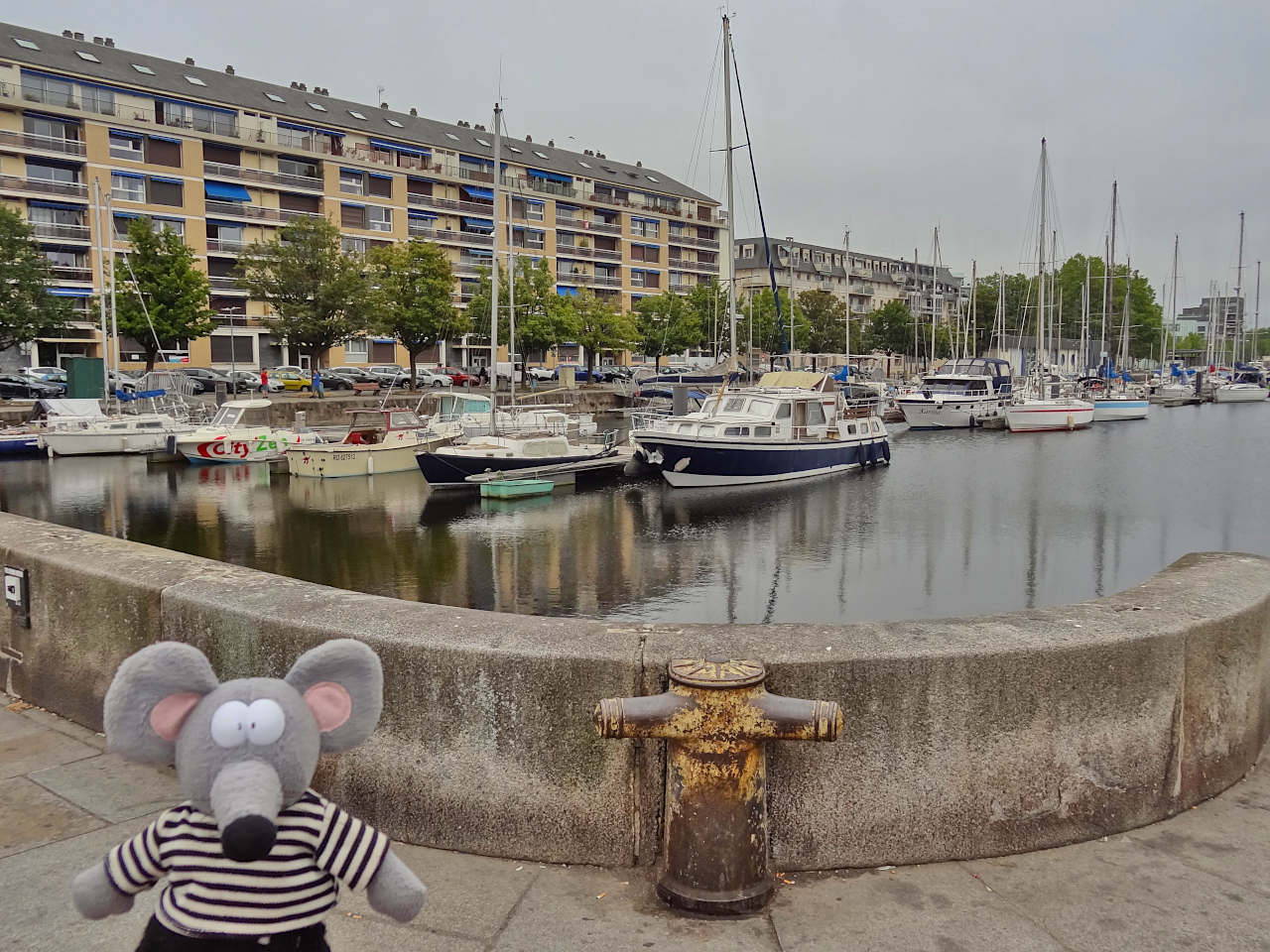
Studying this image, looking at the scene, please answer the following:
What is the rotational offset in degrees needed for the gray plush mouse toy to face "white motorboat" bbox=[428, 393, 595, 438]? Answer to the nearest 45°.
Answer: approximately 180°

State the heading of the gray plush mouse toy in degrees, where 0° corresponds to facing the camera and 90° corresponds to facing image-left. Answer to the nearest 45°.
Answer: approximately 0°

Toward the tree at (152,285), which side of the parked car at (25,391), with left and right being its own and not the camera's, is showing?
left

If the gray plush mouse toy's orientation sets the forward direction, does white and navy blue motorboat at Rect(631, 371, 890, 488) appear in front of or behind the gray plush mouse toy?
behind

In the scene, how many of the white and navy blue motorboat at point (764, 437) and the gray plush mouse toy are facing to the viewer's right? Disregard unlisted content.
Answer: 0

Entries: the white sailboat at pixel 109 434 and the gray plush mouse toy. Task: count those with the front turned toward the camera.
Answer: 1

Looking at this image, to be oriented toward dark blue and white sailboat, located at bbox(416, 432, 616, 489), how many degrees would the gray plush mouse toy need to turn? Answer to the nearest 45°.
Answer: approximately 180°

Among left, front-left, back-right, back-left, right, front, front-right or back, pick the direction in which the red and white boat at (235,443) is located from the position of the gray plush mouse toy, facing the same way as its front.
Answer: back

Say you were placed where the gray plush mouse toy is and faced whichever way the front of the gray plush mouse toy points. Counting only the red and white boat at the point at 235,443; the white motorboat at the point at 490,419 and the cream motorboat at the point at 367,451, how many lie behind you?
3

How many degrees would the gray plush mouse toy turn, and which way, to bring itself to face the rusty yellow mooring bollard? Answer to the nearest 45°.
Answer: approximately 90° to its left

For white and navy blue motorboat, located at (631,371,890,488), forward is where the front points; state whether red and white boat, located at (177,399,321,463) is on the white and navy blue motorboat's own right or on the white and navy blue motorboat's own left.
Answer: on the white and navy blue motorboat's own right
